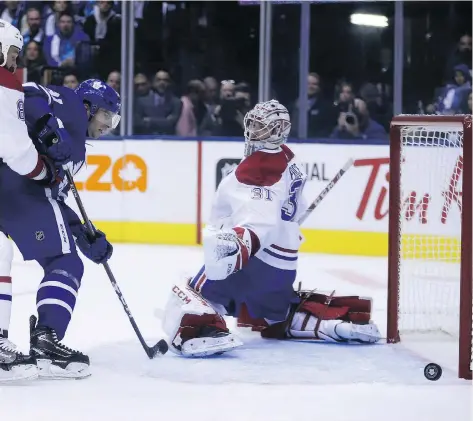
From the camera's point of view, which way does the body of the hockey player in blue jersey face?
to the viewer's right

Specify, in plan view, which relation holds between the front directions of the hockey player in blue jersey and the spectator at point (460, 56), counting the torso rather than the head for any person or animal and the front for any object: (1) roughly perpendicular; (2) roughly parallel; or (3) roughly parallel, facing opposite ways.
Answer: roughly perpendicular

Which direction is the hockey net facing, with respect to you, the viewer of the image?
facing to the left of the viewer

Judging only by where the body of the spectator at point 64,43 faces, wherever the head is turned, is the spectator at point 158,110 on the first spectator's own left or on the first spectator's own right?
on the first spectator's own left
